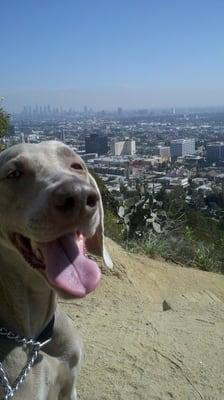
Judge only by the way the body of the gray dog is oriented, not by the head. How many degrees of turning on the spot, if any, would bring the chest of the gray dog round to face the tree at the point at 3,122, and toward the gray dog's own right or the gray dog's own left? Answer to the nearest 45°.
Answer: approximately 135° to the gray dog's own left

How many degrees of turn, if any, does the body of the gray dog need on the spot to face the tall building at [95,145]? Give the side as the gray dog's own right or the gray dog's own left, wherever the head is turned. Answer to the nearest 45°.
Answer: approximately 135° to the gray dog's own left

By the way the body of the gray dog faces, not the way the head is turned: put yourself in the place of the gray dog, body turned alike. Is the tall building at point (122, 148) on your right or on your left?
on your left

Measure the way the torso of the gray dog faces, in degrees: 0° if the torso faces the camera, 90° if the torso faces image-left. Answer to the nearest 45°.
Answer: approximately 315°
